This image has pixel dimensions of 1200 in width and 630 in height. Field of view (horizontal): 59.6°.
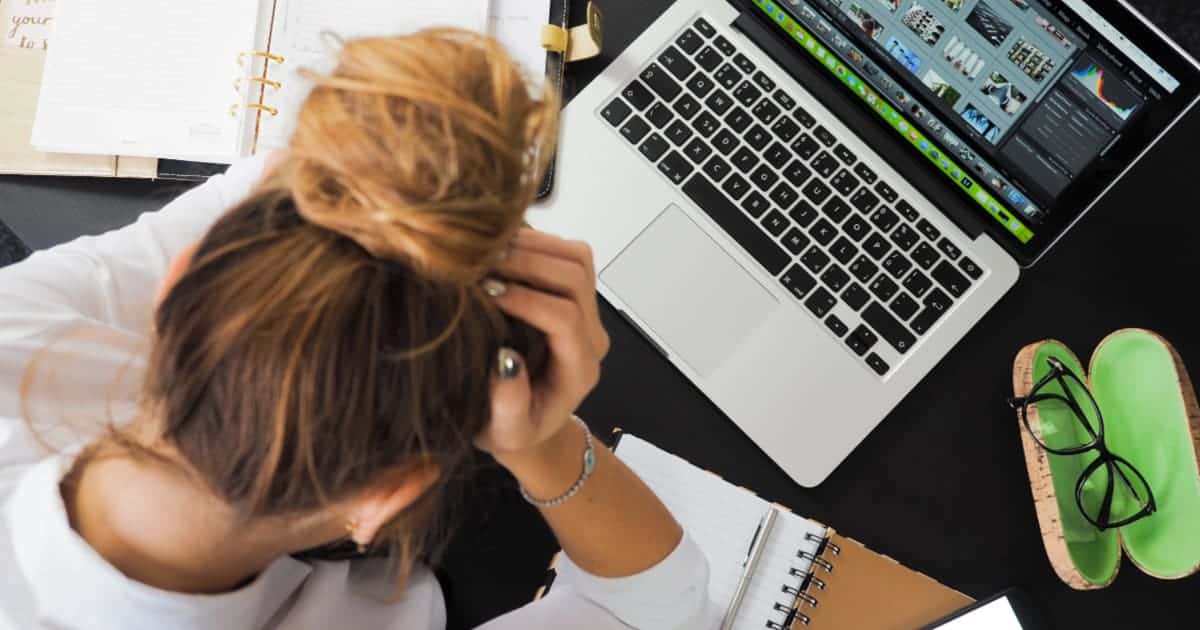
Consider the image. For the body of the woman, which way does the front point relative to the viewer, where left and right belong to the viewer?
facing away from the viewer and to the right of the viewer

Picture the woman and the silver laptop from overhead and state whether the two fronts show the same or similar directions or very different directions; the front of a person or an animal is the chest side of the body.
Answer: very different directions

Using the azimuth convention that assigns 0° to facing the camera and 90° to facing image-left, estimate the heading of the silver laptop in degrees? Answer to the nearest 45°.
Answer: approximately 45°
